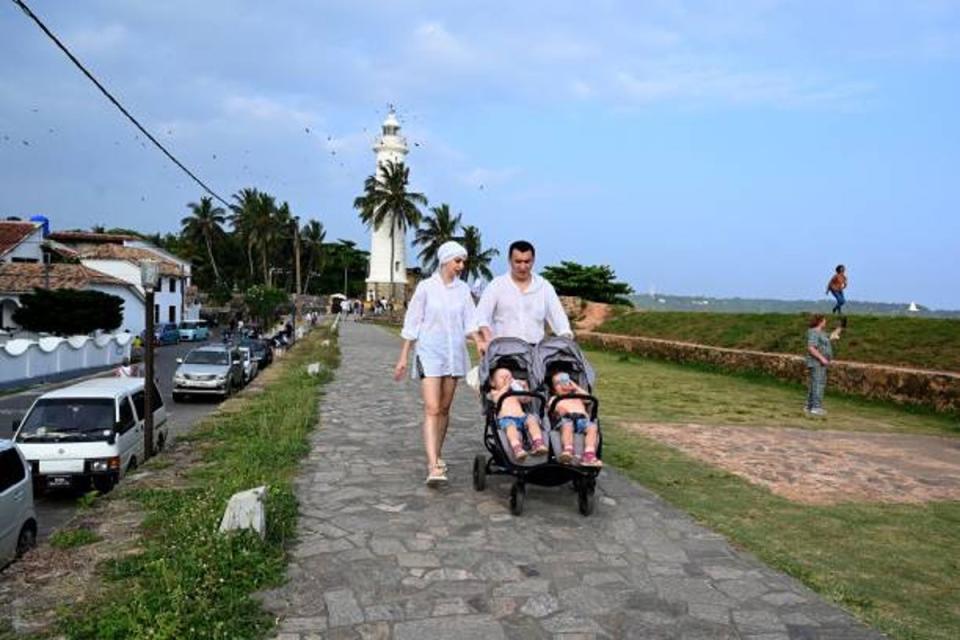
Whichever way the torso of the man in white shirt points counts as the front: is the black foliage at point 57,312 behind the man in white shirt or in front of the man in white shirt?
behind

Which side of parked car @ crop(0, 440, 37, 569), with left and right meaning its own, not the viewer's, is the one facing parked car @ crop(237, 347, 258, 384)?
back

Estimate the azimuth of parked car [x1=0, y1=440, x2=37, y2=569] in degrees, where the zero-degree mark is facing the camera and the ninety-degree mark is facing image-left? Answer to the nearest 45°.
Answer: approximately 45°

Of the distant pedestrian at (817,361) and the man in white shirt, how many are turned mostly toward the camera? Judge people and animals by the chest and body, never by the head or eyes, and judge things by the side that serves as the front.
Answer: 1

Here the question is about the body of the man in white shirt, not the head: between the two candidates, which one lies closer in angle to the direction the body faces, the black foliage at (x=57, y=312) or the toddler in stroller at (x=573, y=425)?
the toddler in stroller

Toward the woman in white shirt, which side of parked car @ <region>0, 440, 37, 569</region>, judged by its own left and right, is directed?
left

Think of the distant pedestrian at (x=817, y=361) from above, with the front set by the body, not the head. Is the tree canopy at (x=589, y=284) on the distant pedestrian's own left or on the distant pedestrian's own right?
on the distant pedestrian's own left

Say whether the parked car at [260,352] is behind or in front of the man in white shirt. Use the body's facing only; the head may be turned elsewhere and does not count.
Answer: behind

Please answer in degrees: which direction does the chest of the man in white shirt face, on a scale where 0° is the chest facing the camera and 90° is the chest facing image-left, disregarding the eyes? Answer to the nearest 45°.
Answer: approximately 0°
